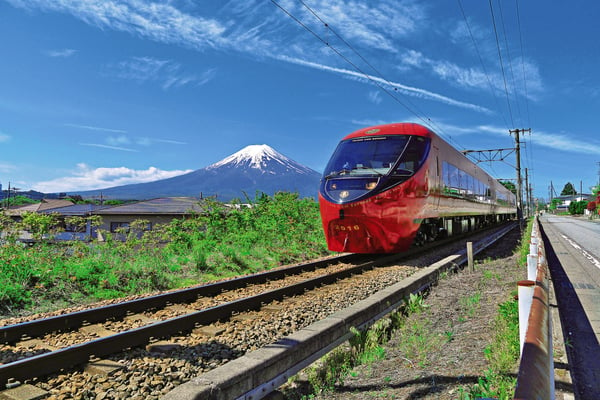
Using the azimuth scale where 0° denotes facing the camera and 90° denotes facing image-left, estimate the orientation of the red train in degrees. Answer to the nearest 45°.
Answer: approximately 45°

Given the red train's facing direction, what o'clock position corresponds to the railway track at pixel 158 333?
The railway track is roughly at 11 o'clock from the red train.
